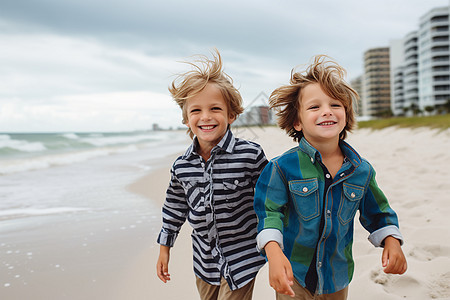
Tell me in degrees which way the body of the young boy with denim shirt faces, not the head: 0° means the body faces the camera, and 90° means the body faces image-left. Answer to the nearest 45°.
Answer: approximately 0°

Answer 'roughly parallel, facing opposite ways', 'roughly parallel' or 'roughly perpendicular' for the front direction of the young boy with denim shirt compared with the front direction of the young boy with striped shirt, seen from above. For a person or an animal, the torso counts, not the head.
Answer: roughly parallel

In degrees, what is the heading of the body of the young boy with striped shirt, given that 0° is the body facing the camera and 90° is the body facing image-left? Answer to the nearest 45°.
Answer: approximately 0°

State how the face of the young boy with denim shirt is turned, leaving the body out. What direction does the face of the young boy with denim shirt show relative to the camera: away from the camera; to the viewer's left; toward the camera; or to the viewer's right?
toward the camera

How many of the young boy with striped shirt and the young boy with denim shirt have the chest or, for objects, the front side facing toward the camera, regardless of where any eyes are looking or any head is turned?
2

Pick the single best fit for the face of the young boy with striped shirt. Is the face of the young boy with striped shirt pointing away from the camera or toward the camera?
toward the camera
